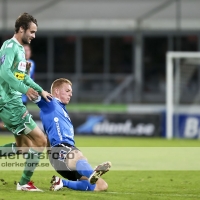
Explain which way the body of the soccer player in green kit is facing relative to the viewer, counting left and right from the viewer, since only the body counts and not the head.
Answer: facing to the right of the viewer
